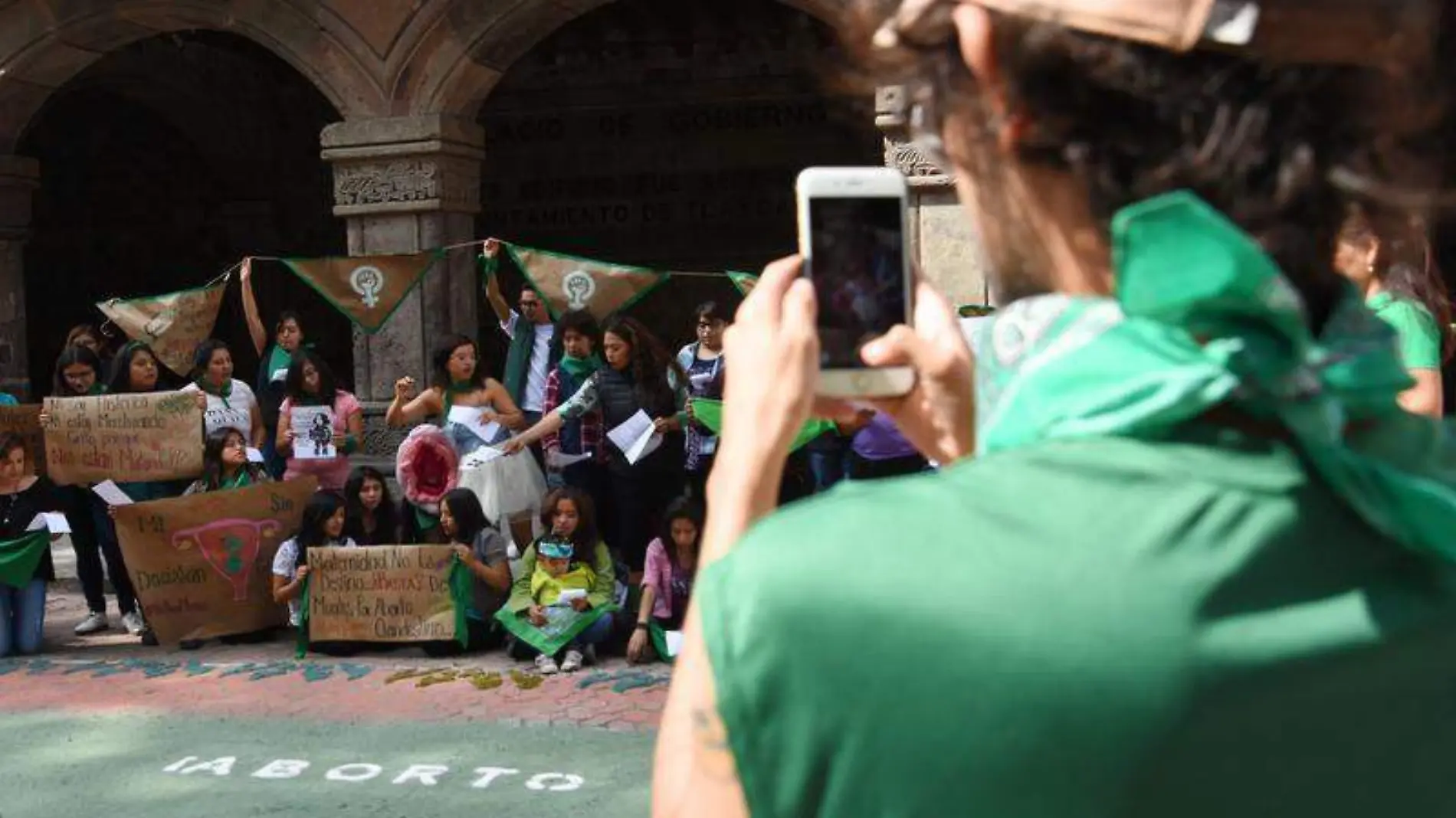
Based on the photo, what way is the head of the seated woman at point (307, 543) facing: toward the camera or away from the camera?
toward the camera

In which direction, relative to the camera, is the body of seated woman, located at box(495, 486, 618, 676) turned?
toward the camera

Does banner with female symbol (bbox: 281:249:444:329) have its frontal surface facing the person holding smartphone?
yes

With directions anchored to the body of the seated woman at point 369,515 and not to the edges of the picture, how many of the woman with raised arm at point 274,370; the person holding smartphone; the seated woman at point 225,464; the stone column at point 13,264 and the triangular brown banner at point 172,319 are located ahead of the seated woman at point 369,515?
1

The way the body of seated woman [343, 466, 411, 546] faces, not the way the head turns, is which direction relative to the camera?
toward the camera

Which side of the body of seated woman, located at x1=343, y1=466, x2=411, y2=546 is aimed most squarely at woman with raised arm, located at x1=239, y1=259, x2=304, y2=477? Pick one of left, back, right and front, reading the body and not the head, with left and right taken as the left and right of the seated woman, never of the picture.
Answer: back

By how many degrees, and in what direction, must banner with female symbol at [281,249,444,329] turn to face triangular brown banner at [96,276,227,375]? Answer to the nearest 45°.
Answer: approximately 90° to its right

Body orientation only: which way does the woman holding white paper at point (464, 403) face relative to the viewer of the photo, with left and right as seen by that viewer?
facing the viewer

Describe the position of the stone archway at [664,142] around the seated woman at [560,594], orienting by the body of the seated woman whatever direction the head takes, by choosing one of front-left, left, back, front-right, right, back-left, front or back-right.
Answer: back

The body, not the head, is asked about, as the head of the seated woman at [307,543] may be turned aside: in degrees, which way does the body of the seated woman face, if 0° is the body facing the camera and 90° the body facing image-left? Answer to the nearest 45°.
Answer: approximately 315°

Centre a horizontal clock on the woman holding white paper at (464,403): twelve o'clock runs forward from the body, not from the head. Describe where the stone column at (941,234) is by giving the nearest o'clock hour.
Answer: The stone column is roughly at 9 o'clock from the woman holding white paper.

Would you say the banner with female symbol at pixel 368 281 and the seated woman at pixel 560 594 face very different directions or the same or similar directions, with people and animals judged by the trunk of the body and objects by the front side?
same or similar directions

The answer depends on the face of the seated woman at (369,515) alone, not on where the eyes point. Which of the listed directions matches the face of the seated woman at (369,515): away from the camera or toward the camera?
toward the camera

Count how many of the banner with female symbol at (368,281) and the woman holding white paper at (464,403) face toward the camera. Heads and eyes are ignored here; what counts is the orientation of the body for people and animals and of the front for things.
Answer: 2

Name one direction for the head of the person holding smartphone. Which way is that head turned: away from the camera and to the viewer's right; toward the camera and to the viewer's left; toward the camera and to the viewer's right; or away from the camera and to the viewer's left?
away from the camera and to the viewer's left

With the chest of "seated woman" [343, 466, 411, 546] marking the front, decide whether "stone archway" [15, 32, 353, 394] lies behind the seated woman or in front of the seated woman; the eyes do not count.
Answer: behind
